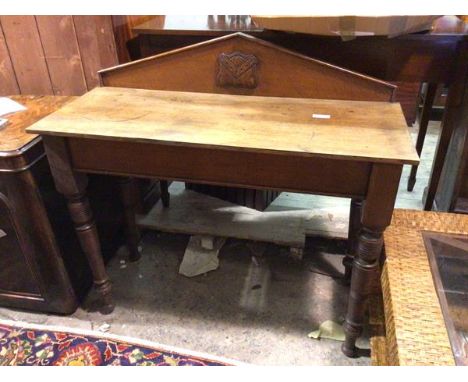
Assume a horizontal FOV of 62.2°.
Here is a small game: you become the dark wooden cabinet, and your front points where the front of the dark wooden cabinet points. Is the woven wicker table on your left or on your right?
on your left

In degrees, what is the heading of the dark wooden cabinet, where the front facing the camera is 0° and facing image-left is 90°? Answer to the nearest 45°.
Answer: approximately 0°

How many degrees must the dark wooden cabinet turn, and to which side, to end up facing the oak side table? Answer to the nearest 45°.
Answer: approximately 45° to its left
